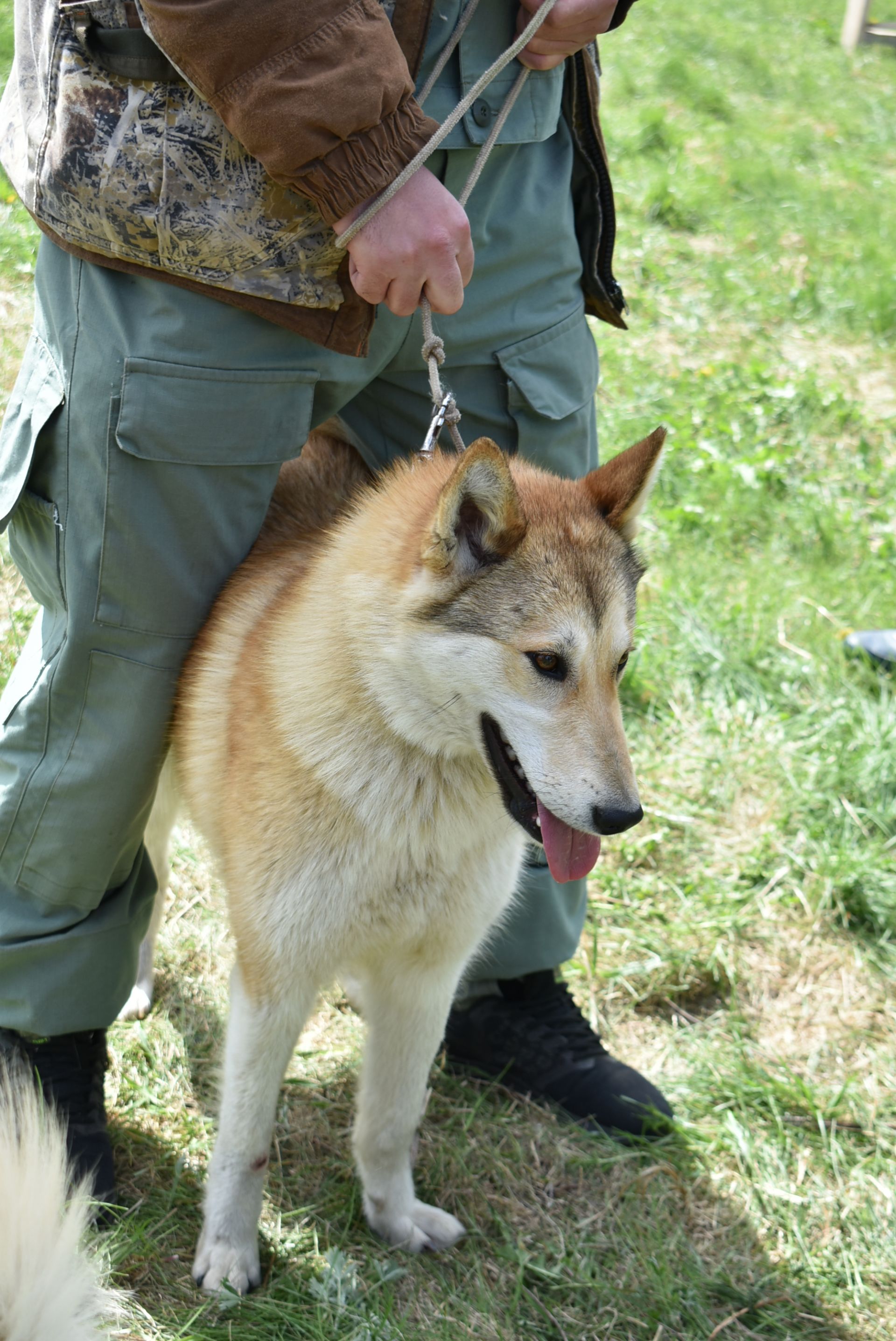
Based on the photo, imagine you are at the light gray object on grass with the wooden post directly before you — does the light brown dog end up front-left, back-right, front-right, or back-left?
back-left

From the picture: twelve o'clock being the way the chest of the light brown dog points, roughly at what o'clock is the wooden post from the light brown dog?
The wooden post is roughly at 8 o'clock from the light brown dog.

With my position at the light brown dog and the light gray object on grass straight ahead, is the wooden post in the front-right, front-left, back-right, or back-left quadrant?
front-left

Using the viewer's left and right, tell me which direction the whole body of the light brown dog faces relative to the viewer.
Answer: facing the viewer and to the right of the viewer

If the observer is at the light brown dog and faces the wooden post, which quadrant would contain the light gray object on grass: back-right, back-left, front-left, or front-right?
front-right

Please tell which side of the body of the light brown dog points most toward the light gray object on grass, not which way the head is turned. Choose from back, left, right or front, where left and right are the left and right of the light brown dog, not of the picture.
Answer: left
